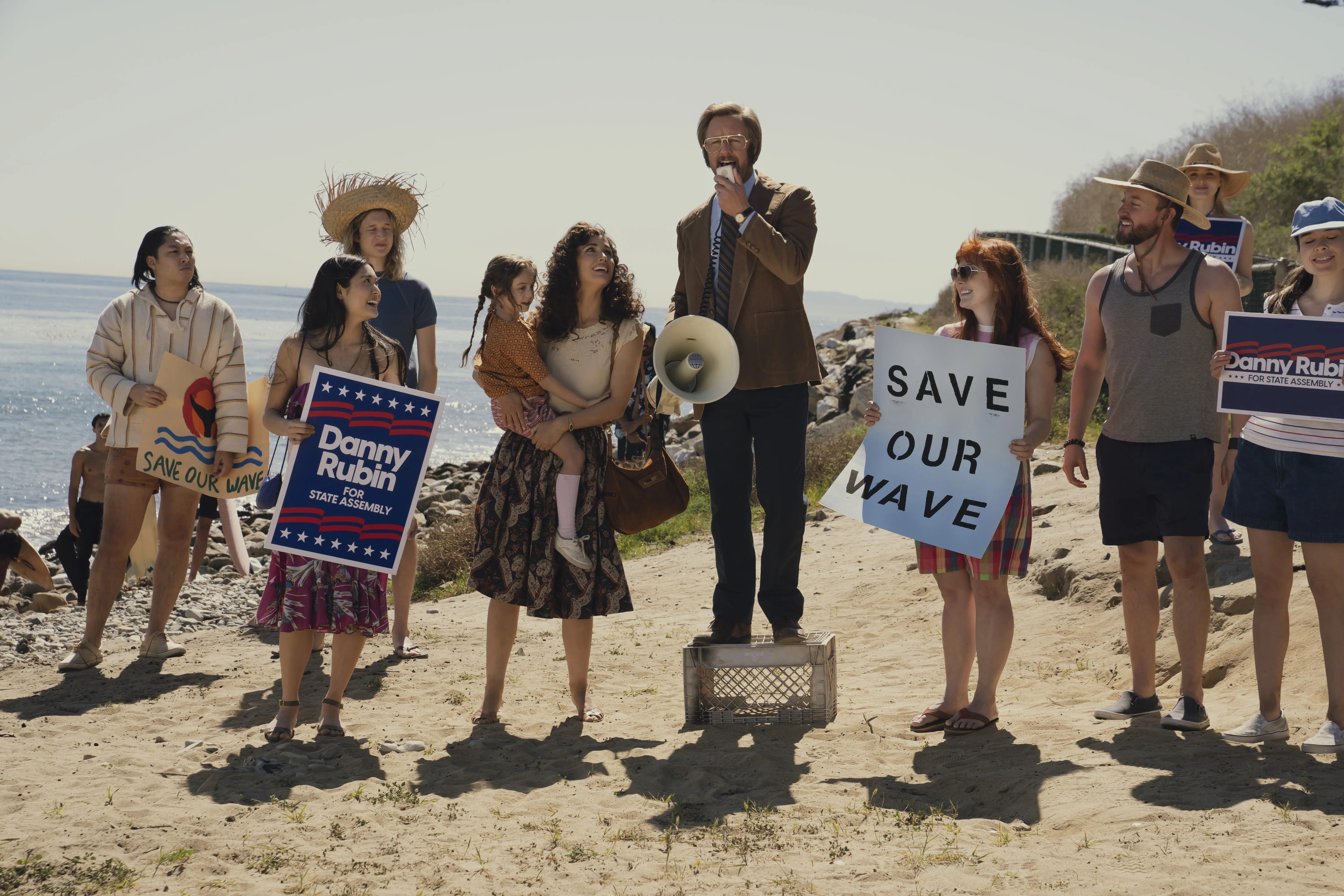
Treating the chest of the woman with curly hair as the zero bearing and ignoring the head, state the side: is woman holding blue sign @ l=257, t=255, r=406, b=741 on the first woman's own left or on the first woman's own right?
on the first woman's own right

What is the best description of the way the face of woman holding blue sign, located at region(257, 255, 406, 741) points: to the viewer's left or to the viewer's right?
to the viewer's right

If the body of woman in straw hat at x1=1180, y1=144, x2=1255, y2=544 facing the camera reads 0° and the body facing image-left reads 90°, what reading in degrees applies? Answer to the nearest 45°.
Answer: approximately 0°

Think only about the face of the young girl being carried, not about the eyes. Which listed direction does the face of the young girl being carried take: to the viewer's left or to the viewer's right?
to the viewer's right

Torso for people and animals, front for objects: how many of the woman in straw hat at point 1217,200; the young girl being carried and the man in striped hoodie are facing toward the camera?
2

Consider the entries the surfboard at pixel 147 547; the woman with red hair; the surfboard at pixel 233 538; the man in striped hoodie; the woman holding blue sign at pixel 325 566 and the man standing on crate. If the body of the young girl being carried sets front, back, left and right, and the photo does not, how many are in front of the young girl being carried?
2

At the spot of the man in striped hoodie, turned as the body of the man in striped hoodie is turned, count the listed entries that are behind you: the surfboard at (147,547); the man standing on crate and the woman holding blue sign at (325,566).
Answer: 1

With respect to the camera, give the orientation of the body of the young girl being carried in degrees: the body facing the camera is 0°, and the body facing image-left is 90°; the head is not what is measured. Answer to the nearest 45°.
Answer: approximately 270°

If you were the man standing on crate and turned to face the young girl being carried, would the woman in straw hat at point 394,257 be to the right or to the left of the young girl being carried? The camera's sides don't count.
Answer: right

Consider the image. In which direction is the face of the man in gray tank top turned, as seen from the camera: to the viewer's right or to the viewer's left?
to the viewer's left

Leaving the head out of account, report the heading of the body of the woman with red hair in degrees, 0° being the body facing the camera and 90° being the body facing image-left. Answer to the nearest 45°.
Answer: approximately 45°

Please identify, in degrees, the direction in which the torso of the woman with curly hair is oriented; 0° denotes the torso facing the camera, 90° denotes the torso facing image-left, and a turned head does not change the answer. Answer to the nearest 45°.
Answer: approximately 0°

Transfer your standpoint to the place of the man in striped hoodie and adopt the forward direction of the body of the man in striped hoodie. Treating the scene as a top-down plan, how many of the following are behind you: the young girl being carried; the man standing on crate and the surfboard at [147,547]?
1
